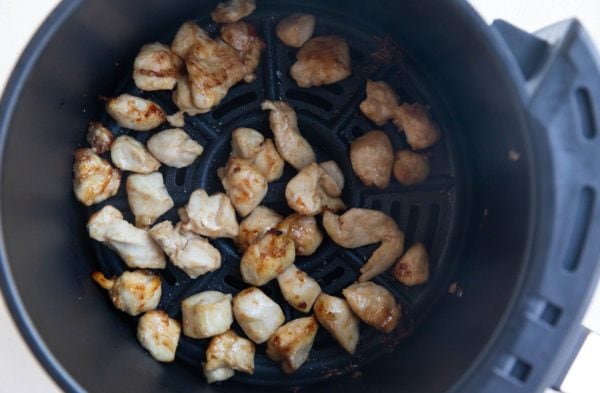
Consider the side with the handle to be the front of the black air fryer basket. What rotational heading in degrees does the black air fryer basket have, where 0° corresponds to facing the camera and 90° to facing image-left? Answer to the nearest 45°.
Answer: approximately 270°
